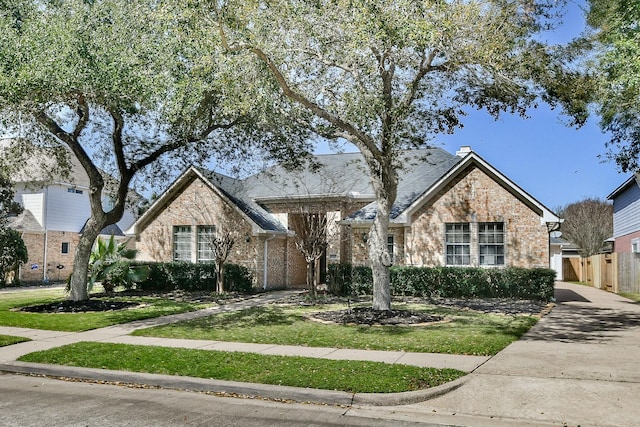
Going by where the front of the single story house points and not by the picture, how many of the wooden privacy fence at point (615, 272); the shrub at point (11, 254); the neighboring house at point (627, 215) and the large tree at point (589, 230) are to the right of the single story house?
1

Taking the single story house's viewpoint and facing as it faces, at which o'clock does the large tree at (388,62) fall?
The large tree is roughly at 12 o'clock from the single story house.

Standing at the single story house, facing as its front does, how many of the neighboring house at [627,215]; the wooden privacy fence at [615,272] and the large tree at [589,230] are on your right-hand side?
0

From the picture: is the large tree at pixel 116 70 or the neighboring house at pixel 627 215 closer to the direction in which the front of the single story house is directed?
the large tree

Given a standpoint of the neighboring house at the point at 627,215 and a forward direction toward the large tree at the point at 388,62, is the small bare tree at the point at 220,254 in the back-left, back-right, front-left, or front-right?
front-right

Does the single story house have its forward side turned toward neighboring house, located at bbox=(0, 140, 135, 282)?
no

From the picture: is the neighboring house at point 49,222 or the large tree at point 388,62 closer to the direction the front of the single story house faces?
the large tree

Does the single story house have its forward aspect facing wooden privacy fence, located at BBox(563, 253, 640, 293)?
no

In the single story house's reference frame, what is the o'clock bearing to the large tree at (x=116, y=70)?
The large tree is roughly at 1 o'clock from the single story house.

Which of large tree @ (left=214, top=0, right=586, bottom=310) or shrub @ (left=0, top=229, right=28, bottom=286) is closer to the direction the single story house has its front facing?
the large tree

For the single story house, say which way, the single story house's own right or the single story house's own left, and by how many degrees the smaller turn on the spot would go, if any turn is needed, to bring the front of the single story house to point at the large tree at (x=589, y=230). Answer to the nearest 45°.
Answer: approximately 135° to the single story house's own left

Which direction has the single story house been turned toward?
toward the camera

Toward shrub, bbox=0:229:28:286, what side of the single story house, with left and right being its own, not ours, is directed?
right

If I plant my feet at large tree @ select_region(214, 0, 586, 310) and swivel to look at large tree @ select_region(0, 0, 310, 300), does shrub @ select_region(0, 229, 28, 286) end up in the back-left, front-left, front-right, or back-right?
front-right

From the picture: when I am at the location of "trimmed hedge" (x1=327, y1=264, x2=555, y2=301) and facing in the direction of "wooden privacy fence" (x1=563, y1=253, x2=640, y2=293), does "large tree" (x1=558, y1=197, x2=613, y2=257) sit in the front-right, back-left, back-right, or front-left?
front-left
